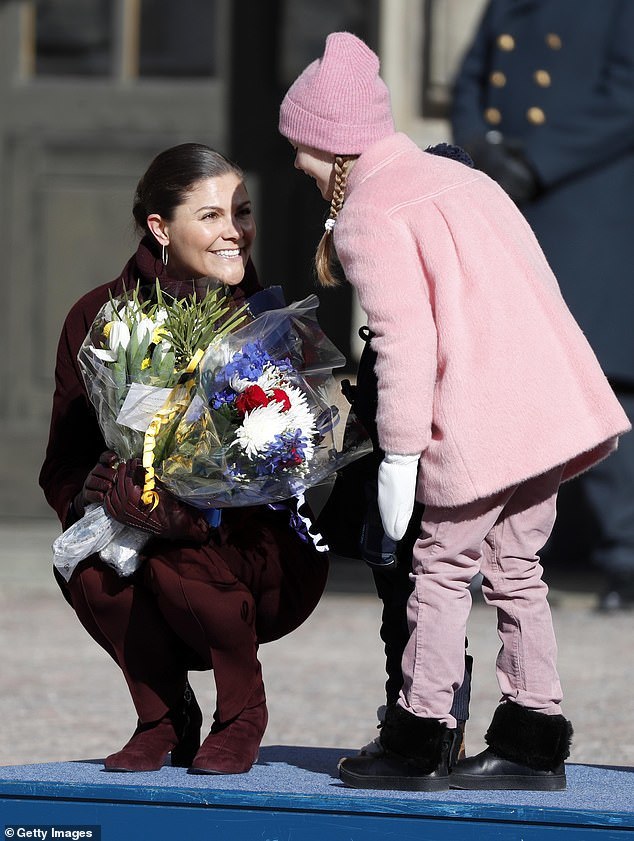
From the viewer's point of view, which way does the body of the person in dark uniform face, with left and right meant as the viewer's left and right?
facing the viewer and to the left of the viewer

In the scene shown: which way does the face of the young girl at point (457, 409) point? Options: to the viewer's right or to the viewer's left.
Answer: to the viewer's left

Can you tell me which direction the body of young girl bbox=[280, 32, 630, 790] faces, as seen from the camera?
to the viewer's left

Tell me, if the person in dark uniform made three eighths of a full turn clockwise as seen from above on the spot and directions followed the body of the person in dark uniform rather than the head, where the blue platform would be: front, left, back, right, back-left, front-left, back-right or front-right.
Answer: back

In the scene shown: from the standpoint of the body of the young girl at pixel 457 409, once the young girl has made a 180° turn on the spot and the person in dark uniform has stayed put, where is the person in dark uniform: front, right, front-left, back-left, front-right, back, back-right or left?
left
